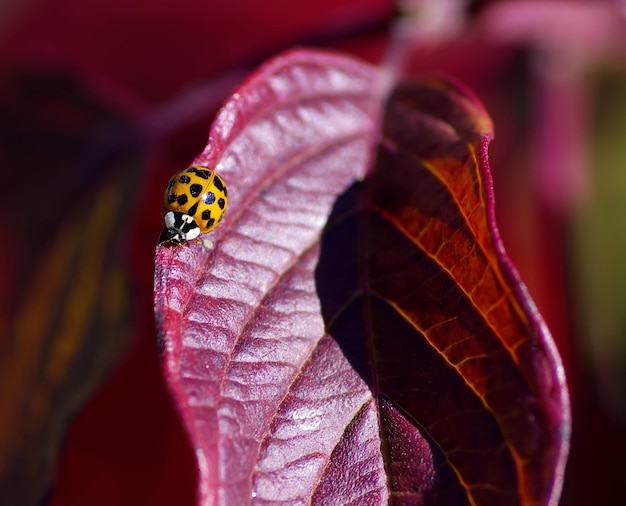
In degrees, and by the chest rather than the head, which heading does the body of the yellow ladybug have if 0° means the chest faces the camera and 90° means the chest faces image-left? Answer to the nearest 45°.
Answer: approximately 45°
